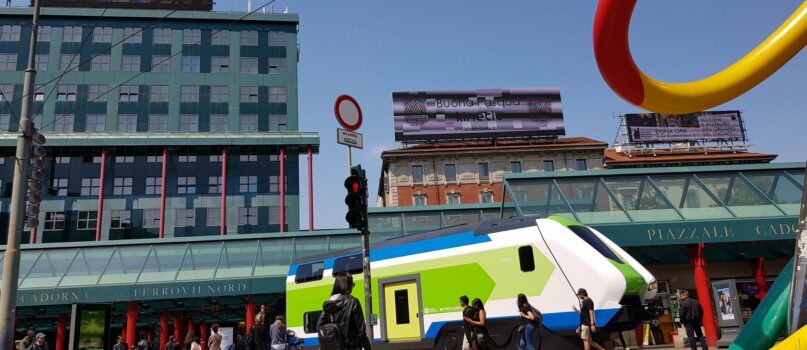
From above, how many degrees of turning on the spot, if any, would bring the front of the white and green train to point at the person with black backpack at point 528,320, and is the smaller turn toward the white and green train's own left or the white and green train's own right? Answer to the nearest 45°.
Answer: approximately 45° to the white and green train's own right

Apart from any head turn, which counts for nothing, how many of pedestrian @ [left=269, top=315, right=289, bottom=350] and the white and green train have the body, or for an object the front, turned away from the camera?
1

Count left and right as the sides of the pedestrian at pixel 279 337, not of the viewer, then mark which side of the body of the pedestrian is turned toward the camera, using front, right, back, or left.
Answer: back

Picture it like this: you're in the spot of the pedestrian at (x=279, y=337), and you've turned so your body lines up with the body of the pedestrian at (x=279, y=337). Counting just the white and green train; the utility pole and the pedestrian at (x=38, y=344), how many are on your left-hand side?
2

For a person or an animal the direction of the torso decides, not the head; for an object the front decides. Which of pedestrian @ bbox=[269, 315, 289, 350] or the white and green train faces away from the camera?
the pedestrian

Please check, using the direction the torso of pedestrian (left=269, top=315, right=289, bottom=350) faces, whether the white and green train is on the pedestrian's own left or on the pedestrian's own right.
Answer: on the pedestrian's own right

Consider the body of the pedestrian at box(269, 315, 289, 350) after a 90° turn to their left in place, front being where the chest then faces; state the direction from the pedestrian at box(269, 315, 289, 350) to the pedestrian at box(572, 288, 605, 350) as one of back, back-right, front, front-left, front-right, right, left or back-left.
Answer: back-left

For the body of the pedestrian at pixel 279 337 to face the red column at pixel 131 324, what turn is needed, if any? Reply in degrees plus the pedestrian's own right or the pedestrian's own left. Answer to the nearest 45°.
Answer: approximately 45° to the pedestrian's own left

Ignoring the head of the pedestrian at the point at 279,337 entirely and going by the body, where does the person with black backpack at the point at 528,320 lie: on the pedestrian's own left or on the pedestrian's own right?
on the pedestrian's own right

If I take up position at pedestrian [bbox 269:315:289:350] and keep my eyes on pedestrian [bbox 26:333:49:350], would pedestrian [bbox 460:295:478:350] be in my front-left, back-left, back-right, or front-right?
back-left

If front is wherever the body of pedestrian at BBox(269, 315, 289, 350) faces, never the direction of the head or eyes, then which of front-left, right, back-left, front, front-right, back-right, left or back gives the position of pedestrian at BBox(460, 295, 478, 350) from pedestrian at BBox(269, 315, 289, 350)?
back-right
